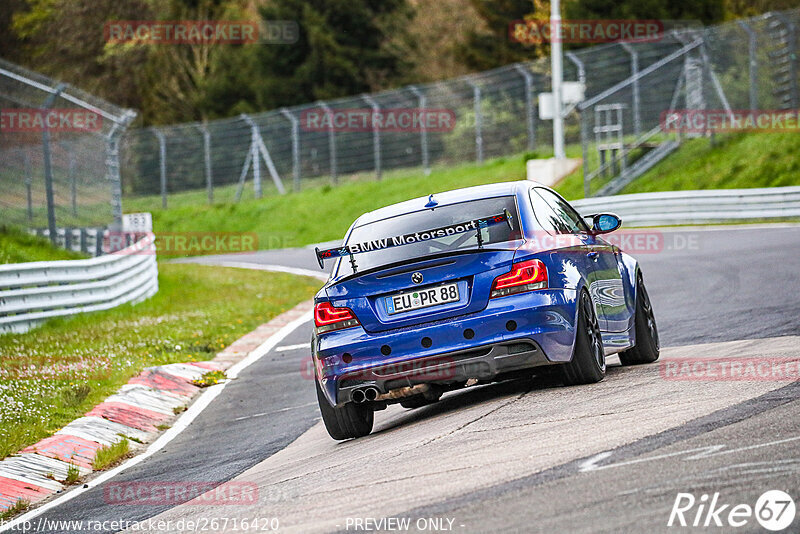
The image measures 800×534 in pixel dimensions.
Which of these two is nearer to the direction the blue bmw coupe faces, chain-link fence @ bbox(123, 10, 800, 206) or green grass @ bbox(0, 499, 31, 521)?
the chain-link fence

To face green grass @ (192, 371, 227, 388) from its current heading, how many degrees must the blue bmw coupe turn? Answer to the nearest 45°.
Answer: approximately 90° to its left

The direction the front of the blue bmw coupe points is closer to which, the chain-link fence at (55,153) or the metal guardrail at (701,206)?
the metal guardrail

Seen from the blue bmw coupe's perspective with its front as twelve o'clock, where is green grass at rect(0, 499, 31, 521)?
The green grass is roughly at 7 o'clock from the blue bmw coupe.

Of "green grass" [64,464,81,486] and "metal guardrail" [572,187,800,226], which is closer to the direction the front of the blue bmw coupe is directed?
the metal guardrail

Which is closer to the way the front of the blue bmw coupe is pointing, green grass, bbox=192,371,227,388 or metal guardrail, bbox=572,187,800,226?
the metal guardrail

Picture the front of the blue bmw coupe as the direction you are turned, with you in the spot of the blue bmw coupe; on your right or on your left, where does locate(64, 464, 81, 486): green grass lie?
on your left

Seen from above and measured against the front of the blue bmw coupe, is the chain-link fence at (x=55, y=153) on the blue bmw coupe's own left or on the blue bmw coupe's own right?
on the blue bmw coupe's own left

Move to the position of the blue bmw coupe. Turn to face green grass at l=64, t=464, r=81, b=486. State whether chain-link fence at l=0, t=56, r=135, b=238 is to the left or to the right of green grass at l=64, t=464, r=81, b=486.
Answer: right

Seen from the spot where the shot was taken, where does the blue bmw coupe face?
facing away from the viewer and to the right of the viewer
